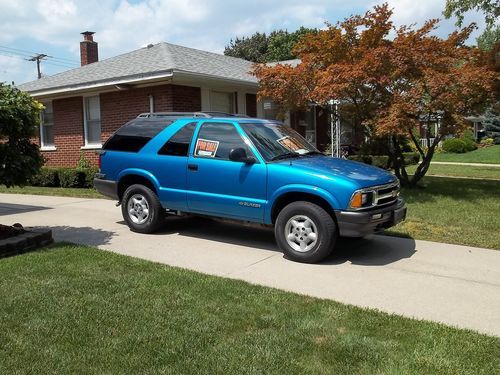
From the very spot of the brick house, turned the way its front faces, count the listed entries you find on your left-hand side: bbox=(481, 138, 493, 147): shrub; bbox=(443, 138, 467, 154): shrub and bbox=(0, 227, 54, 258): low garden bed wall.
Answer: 2

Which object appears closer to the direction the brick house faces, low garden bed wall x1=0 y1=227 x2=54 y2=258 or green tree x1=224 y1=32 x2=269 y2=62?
the low garden bed wall

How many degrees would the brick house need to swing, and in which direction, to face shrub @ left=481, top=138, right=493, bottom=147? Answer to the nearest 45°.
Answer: approximately 90° to its left

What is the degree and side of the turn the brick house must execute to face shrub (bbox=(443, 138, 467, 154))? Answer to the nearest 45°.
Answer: approximately 90° to its left

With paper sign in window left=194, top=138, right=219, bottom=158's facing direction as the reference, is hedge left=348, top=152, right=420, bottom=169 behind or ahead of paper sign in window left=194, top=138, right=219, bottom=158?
behind

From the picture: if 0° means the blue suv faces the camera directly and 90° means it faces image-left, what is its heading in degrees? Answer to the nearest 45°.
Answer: approximately 315°

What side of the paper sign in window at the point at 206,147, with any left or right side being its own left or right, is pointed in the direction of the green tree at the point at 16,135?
right

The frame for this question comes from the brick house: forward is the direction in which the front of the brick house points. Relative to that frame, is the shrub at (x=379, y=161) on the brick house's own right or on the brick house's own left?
on the brick house's own left

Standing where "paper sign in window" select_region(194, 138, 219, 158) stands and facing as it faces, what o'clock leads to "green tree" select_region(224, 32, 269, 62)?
The green tree is roughly at 6 o'clock from the paper sign in window.
